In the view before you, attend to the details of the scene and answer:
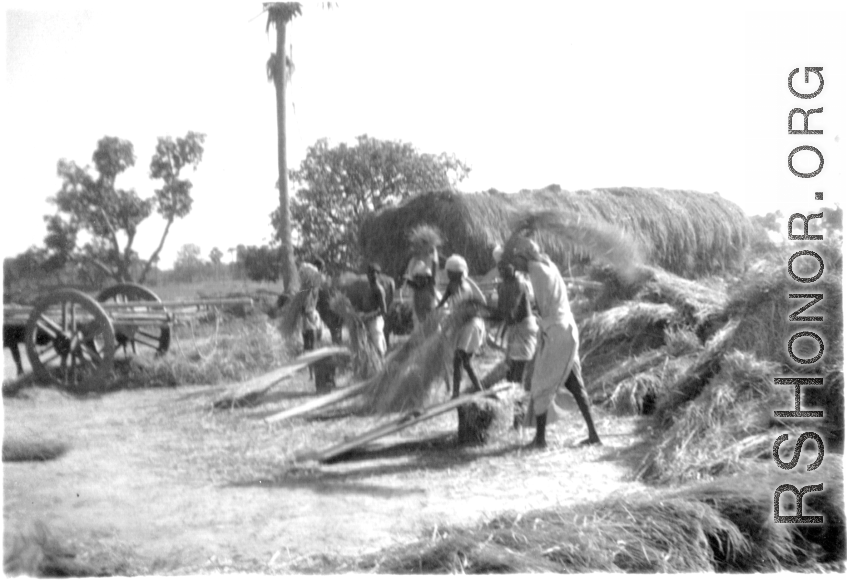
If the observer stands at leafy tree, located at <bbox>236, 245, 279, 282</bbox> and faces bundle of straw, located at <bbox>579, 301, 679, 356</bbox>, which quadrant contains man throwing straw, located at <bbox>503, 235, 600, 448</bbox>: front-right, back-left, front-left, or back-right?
front-right

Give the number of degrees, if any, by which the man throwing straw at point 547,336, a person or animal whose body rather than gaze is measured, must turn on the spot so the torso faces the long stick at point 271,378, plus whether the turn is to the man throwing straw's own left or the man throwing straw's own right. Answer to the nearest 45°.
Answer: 0° — they already face it

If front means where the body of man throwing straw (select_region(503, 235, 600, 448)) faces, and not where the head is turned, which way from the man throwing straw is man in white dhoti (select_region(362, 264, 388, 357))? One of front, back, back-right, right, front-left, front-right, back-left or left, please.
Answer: front-right

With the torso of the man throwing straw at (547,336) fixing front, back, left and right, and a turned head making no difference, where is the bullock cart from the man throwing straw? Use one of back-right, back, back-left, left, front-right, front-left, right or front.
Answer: front

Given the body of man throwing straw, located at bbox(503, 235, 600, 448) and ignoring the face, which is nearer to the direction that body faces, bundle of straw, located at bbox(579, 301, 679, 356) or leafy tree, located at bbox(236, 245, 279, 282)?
the leafy tree

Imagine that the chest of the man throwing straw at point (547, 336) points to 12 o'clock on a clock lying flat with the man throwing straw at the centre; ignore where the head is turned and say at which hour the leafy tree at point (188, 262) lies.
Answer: The leafy tree is roughly at 2 o'clock from the man throwing straw.

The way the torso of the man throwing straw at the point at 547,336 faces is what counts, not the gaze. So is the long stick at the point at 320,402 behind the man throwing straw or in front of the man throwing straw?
in front

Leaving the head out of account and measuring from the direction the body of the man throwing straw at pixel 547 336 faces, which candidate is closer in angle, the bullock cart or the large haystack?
the bullock cart

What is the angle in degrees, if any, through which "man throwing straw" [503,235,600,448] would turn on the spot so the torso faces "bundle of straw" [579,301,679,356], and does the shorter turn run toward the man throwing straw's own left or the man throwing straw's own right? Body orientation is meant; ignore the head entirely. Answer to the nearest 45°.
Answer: approximately 90° to the man throwing straw's own right

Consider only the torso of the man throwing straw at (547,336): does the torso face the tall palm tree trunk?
no

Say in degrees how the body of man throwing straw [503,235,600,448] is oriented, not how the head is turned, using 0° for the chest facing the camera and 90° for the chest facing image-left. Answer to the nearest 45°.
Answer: approximately 90°

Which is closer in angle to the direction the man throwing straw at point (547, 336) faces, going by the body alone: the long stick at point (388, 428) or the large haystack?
the long stick
